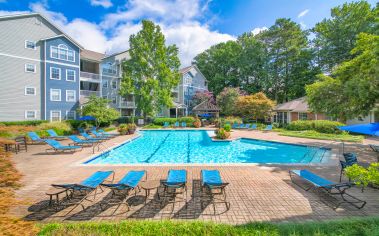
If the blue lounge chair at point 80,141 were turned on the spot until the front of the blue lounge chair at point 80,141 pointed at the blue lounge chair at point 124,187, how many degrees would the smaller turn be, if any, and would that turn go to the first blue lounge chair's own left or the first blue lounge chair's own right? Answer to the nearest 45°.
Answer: approximately 90° to the first blue lounge chair's own right

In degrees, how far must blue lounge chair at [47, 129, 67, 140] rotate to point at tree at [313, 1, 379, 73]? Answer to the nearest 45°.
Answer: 0° — it already faces it

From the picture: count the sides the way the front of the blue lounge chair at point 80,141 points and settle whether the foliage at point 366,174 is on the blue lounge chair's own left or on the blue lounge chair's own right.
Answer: on the blue lounge chair's own right

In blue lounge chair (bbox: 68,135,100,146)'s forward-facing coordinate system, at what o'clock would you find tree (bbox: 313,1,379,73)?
The tree is roughly at 12 o'clock from the blue lounge chair.

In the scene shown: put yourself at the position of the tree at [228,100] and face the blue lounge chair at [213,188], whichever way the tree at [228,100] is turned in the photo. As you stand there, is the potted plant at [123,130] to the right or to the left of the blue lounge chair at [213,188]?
right

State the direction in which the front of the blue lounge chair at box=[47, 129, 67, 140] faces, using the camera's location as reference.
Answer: facing to the right of the viewer

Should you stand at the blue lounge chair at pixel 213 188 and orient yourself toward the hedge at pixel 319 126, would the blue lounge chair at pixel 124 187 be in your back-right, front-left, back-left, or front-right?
back-left

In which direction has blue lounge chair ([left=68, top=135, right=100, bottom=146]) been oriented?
to the viewer's right

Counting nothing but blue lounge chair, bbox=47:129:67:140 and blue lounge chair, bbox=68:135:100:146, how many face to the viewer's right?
2

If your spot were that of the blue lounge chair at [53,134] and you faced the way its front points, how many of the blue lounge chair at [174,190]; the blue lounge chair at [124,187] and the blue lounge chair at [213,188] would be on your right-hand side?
3
